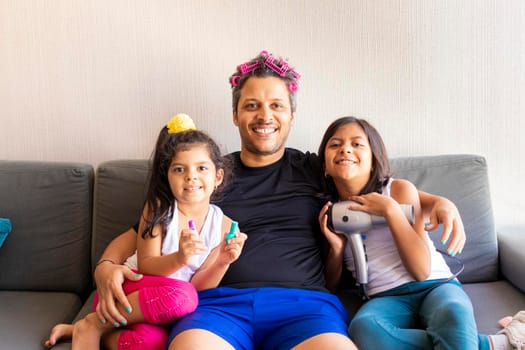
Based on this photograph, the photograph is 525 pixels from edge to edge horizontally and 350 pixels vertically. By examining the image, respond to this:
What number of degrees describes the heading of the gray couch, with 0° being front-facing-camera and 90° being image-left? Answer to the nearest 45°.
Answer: approximately 0°
